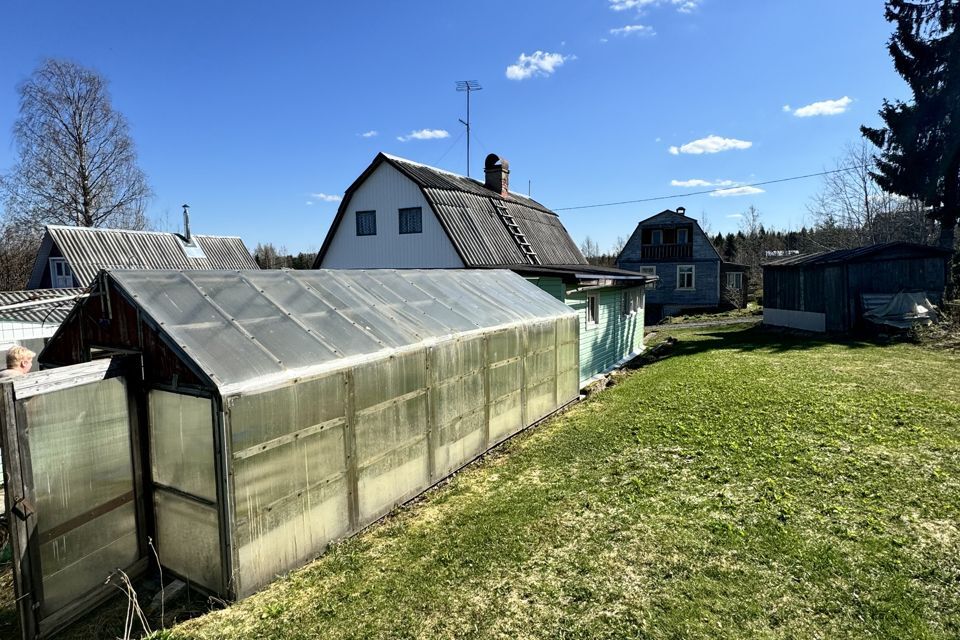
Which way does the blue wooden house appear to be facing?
toward the camera

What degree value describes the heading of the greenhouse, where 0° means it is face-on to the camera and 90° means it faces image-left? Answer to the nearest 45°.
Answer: approximately 45°

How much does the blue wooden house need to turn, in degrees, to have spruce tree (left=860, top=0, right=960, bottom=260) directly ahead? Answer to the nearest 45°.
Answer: approximately 45° to its left

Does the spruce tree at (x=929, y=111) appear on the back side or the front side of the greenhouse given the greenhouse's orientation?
on the back side

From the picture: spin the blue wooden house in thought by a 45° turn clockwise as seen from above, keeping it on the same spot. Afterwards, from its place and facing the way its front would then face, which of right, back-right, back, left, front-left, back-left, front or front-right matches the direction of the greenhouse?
front-left
